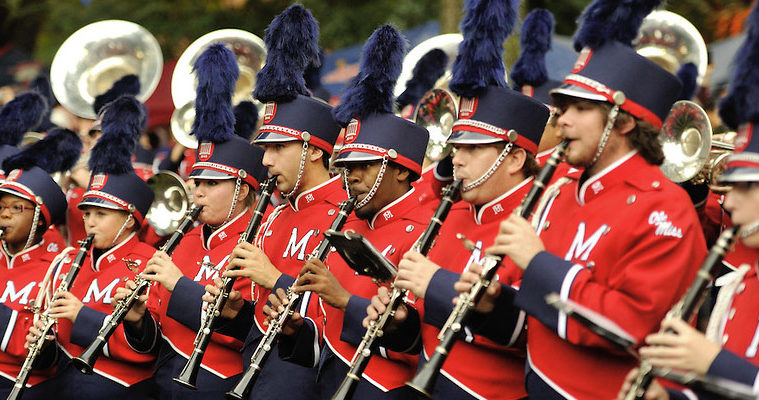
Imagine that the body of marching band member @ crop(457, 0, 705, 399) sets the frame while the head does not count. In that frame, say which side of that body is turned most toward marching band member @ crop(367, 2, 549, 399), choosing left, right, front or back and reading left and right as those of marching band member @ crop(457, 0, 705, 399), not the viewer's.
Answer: right

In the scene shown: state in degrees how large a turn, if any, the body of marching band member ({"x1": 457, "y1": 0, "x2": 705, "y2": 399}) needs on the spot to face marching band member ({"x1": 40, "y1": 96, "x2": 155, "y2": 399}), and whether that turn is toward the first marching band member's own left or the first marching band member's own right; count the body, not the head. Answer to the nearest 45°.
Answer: approximately 90° to the first marching band member's own right

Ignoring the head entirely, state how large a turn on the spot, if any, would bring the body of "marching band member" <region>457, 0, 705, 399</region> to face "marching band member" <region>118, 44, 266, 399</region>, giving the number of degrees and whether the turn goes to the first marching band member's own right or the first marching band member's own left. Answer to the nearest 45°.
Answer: approximately 90° to the first marching band member's own right

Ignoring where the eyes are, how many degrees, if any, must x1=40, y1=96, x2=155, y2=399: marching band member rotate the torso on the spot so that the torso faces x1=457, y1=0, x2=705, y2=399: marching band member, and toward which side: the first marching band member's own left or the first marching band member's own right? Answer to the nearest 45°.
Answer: approximately 90° to the first marching band member's own left

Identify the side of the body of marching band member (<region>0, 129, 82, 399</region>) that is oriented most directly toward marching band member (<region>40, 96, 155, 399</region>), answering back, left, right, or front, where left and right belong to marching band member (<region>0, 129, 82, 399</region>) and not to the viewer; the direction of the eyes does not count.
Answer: left

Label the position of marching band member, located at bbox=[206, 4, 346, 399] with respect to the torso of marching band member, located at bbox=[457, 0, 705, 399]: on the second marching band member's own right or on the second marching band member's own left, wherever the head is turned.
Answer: on the second marching band member's own right

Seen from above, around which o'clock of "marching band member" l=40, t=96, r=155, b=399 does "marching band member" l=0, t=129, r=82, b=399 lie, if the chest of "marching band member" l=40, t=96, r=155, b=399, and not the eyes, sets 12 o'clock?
"marching band member" l=0, t=129, r=82, b=399 is roughly at 3 o'clock from "marching band member" l=40, t=96, r=155, b=399.

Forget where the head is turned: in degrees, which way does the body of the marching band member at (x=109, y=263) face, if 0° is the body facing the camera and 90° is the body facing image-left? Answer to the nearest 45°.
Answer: approximately 45°
